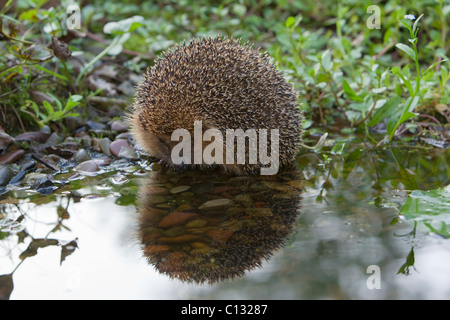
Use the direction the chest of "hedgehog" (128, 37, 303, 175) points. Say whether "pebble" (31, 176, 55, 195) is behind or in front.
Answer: in front

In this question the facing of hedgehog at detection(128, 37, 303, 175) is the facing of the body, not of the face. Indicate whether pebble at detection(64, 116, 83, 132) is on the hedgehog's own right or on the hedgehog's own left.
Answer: on the hedgehog's own right

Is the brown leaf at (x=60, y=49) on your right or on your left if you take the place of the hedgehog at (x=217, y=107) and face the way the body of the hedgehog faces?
on your right

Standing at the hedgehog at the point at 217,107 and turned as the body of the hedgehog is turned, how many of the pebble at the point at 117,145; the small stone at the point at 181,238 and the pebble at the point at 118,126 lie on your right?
2

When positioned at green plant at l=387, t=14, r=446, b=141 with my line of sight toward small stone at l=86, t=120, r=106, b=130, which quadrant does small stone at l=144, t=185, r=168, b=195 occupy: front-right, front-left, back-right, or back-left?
front-left

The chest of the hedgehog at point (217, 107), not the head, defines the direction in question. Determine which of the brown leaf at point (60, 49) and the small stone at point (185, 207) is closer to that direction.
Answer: the small stone

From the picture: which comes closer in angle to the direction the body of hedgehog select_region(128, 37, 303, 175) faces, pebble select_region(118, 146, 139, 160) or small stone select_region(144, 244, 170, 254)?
the small stone

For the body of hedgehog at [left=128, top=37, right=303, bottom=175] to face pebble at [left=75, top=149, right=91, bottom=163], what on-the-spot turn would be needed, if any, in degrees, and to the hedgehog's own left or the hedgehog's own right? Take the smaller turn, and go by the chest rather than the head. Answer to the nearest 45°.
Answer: approximately 45° to the hedgehog's own right

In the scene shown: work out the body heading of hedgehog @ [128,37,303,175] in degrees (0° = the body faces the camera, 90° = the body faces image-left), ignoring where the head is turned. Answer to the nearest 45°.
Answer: approximately 45°

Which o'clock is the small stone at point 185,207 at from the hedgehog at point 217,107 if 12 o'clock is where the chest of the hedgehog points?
The small stone is roughly at 11 o'clock from the hedgehog.

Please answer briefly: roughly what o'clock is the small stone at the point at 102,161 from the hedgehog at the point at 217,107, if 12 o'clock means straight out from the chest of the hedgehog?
The small stone is roughly at 2 o'clock from the hedgehog.

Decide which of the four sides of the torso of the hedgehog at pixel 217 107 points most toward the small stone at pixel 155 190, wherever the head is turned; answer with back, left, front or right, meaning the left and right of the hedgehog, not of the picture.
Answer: front

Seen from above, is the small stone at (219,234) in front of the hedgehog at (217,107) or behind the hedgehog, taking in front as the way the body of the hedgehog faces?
in front
